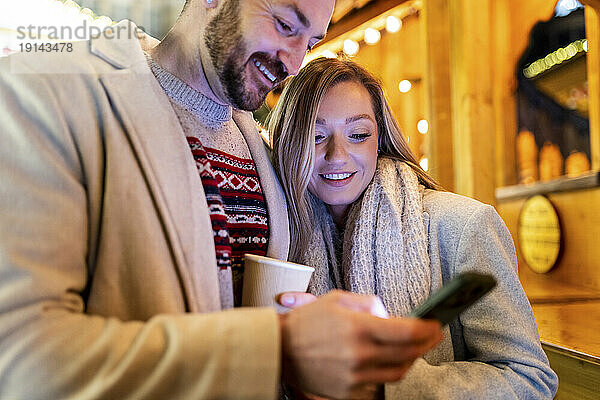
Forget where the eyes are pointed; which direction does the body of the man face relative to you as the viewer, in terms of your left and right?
facing the viewer and to the right of the viewer

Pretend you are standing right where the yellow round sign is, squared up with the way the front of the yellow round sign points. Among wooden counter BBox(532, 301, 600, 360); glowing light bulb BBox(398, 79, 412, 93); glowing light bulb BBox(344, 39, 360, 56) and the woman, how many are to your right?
2

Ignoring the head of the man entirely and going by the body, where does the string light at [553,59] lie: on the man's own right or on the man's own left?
on the man's own left

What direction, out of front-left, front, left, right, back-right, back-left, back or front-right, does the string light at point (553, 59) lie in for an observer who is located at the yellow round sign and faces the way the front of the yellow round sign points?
back-right

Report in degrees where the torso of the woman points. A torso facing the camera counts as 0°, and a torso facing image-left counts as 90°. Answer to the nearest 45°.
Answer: approximately 45°

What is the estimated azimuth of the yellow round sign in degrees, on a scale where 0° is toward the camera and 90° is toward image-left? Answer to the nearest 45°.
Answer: approximately 45°

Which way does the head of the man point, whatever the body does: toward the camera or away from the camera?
toward the camera

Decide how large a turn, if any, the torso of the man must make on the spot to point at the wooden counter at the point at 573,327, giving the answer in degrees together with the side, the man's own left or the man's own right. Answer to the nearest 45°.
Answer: approximately 90° to the man's own left

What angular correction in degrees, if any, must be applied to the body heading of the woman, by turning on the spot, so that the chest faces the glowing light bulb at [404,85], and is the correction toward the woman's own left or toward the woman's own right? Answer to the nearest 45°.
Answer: approximately 135° to the woman's own right

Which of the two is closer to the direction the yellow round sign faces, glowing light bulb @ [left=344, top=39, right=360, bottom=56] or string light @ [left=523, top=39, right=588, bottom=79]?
the glowing light bulb

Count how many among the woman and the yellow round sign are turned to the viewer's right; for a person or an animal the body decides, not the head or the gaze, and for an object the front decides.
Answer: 0

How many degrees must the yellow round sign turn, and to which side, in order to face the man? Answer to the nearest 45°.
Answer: approximately 45° to its left

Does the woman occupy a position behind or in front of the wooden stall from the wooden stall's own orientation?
in front

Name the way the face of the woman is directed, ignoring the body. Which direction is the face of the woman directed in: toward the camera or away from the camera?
toward the camera

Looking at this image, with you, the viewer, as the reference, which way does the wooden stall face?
facing the viewer and to the left of the viewer
